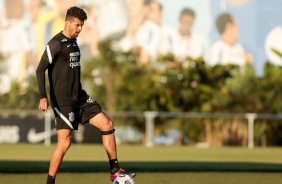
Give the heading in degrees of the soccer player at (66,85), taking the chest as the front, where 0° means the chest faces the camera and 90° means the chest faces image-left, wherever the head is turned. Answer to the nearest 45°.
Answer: approximately 315°

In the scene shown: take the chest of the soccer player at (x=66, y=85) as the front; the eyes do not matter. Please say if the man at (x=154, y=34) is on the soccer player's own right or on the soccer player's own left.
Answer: on the soccer player's own left

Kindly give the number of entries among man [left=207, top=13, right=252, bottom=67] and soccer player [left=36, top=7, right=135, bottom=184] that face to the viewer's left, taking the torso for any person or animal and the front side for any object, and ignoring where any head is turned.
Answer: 0
